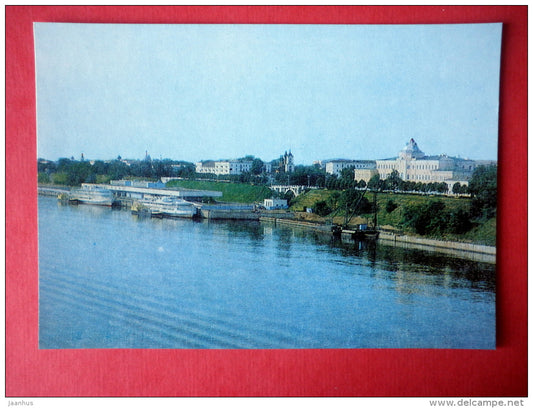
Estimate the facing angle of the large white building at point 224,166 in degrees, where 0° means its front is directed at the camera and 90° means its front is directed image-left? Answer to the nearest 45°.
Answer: approximately 45°

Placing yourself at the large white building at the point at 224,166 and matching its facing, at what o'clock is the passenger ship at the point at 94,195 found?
The passenger ship is roughly at 2 o'clock from the large white building.
